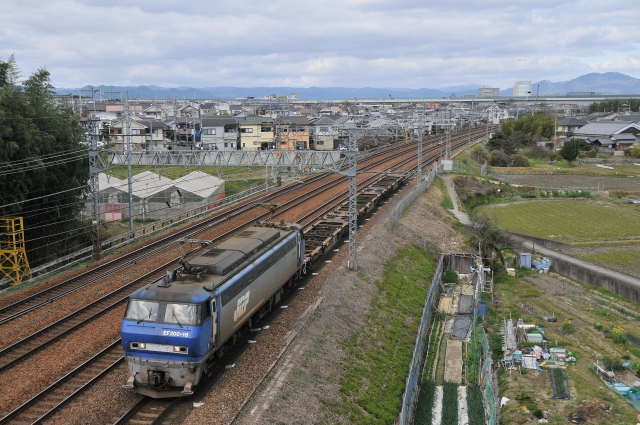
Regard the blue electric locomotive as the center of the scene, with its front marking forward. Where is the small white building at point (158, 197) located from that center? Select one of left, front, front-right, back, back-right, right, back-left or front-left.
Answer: back-right

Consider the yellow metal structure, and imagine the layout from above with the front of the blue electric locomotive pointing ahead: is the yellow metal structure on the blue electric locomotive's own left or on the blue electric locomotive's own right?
on the blue electric locomotive's own right

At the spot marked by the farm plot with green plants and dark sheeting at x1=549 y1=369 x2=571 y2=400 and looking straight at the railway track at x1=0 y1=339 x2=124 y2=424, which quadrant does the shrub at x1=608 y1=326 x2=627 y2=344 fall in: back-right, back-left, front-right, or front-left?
back-right

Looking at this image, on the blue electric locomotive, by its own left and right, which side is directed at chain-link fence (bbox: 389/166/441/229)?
back

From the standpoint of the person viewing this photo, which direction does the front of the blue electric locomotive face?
facing the viewer and to the left of the viewer

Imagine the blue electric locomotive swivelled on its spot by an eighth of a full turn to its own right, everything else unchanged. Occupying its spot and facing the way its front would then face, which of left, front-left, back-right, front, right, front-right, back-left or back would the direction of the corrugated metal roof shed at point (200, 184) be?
right

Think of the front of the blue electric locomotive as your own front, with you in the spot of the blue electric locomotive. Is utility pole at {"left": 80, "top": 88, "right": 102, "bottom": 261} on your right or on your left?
on your right

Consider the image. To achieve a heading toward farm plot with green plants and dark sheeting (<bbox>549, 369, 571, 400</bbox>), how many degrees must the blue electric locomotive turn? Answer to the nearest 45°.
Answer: approximately 135° to its left

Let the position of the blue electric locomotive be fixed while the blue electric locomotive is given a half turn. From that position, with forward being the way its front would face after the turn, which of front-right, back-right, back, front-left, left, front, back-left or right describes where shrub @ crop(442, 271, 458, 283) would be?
front
